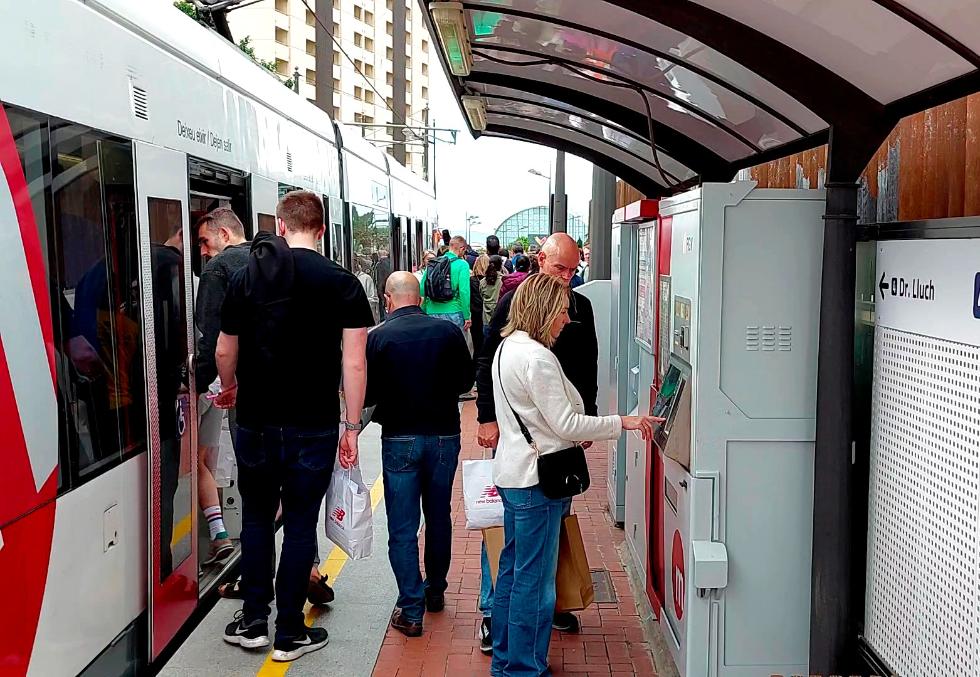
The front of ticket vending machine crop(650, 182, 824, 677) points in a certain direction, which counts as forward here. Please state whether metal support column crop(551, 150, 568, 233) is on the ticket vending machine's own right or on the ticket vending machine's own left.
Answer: on the ticket vending machine's own right

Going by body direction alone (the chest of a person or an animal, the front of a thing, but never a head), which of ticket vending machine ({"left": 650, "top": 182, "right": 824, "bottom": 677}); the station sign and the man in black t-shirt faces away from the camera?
the man in black t-shirt

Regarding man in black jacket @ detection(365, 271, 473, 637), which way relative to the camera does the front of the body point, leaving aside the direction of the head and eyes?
away from the camera

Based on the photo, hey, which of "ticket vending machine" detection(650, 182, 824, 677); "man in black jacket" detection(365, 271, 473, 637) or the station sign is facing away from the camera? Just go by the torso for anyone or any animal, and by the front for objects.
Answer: the man in black jacket

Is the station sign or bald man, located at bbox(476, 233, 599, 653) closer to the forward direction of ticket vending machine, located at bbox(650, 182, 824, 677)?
the bald man

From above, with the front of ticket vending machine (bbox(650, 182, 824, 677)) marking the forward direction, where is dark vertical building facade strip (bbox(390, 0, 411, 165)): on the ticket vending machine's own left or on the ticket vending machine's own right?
on the ticket vending machine's own right

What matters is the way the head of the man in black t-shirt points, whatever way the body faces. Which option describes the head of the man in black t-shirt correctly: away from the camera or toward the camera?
away from the camera

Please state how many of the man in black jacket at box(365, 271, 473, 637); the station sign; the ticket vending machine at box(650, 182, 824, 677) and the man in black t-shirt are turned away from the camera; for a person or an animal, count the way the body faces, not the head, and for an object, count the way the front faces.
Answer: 2

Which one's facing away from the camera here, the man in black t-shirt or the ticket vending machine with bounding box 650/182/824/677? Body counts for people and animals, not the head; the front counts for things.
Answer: the man in black t-shirt

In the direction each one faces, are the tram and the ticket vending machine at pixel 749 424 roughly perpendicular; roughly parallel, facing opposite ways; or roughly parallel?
roughly perpendicular

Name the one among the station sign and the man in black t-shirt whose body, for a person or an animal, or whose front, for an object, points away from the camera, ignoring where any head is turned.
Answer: the man in black t-shirt

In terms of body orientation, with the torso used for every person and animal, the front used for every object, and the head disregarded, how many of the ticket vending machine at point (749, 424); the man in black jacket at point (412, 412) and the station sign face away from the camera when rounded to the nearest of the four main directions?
1

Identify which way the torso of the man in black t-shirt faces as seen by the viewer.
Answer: away from the camera

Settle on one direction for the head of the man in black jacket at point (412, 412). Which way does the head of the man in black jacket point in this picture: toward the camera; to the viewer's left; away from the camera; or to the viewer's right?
away from the camera

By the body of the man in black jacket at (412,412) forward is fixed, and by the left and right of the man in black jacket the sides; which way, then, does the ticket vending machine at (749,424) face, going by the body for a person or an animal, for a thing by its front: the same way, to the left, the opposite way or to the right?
to the left

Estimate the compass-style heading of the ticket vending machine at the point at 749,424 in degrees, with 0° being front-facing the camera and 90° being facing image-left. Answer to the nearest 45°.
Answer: approximately 90°
